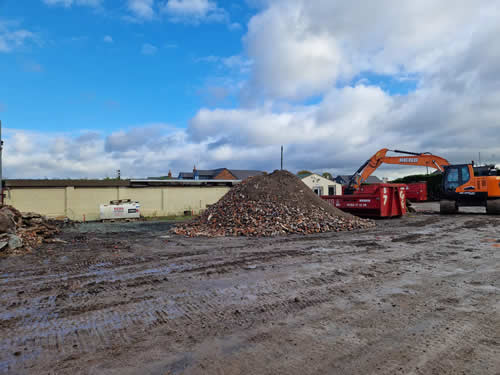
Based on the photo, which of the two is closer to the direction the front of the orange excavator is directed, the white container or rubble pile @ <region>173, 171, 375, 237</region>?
the white container

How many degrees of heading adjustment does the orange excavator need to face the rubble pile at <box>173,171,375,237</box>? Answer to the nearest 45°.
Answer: approximately 45° to its left

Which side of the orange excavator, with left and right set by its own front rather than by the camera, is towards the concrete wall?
front

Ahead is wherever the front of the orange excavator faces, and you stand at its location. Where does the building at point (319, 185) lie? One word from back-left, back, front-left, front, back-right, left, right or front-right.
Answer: front-right

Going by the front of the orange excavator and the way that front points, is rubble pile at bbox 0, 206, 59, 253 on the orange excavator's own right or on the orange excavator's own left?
on the orange excavator's own left

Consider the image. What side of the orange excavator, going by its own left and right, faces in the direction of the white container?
front

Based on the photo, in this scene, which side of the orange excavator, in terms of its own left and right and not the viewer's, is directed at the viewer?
left

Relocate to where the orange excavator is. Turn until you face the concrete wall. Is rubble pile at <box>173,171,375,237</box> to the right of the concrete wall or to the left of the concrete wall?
left

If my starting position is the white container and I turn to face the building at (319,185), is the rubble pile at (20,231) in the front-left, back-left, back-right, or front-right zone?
back-right
